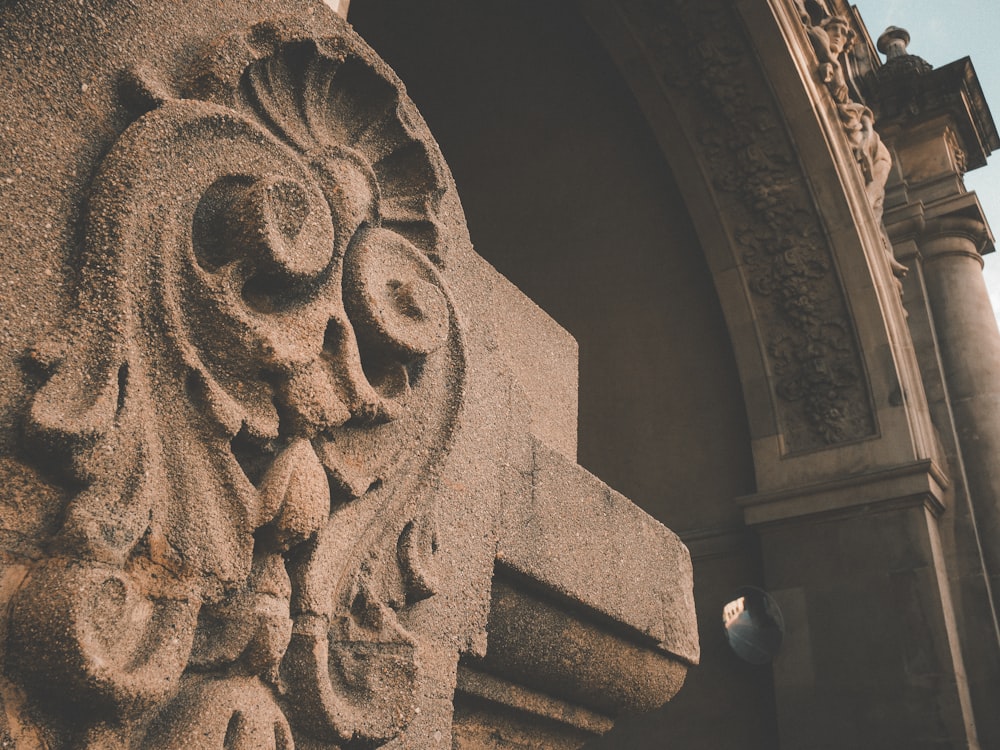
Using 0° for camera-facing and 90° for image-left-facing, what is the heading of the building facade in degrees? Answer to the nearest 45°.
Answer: approximately 315°
